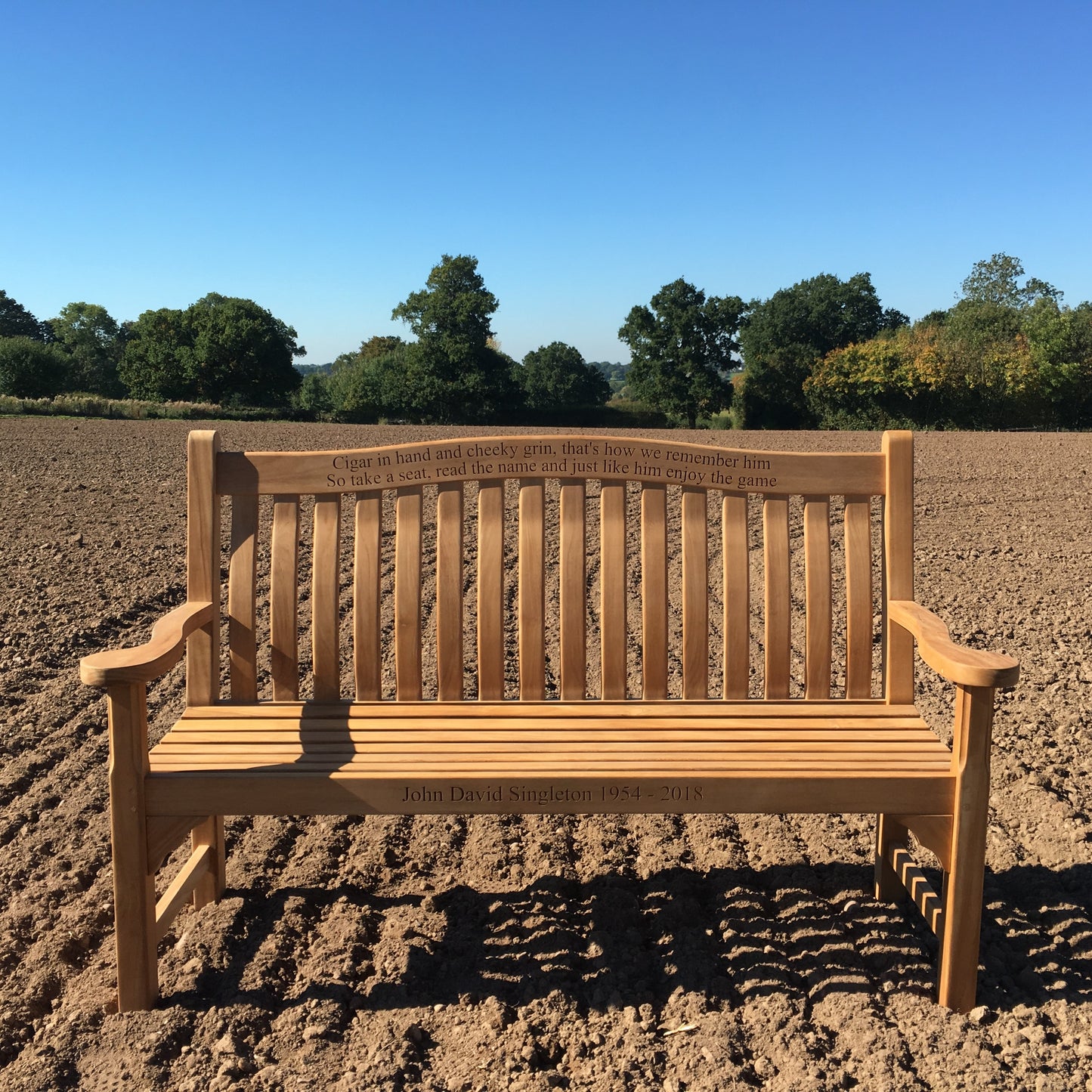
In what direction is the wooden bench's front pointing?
toward the camera

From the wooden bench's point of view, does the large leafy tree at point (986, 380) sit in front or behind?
behind
